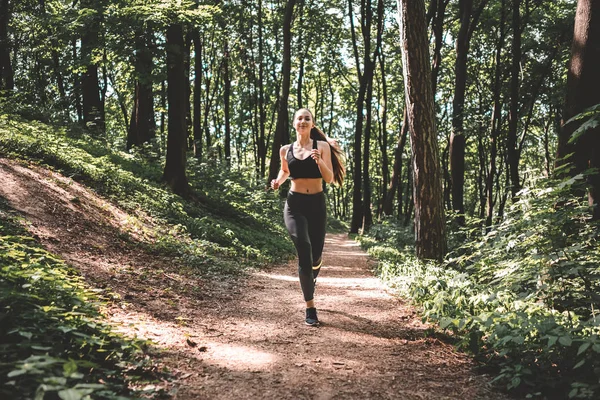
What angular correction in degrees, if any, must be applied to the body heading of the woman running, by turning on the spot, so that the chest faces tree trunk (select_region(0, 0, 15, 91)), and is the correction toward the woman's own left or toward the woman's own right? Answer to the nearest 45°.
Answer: approximately 135° to the woman's own right

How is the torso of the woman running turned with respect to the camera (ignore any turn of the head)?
toward the camera

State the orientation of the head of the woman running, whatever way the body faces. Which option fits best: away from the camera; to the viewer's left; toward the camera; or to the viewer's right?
toward the camera
